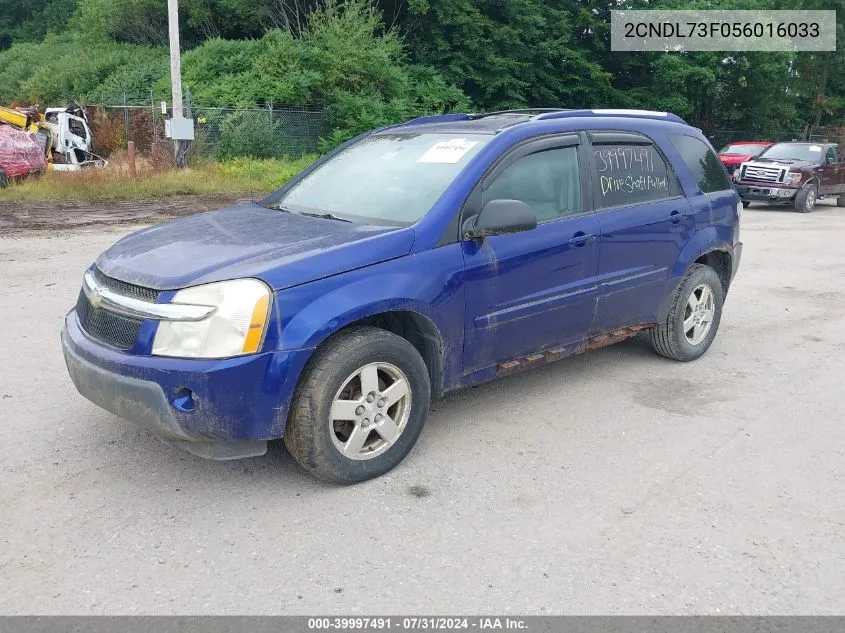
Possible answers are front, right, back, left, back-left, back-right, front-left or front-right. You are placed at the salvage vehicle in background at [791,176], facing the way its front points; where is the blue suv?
front-left

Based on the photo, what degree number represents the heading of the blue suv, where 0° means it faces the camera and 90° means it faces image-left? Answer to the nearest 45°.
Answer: approximately 45°

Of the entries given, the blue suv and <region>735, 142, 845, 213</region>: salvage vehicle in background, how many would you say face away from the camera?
0

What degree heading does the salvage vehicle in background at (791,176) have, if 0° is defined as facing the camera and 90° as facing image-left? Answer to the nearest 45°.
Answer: approximately 45°

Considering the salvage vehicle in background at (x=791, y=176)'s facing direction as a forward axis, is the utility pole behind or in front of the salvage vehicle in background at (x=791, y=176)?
in front

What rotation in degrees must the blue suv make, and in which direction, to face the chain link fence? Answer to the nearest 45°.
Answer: approximately 135° to its right

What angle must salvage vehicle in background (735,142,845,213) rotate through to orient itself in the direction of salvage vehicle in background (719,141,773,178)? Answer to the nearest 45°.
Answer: approximately 135° to its right

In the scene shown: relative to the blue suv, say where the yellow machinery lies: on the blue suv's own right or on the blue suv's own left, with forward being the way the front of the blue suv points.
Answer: on the blue suv's own right

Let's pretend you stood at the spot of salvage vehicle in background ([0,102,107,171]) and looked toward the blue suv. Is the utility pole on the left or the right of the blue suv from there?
left
